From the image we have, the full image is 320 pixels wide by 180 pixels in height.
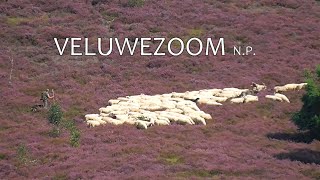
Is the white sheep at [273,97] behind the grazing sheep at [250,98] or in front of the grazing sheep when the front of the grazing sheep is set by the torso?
behind

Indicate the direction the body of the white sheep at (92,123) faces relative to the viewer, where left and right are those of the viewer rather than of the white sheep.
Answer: facing to the left of the viewer

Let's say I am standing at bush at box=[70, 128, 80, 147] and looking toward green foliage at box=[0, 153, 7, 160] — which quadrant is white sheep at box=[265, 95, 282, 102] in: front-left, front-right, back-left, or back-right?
back-right

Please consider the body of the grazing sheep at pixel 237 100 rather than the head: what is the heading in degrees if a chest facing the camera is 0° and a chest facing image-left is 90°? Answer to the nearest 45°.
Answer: approximately 90°

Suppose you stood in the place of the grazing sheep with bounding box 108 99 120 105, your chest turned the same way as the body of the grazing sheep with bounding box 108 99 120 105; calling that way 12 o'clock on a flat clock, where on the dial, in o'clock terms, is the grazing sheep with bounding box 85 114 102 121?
the grazing sheep with bounding box 85 114 102 121 is roughly at 10 o'clock from the grazing sheep with bounding box 108 99 120 105.
